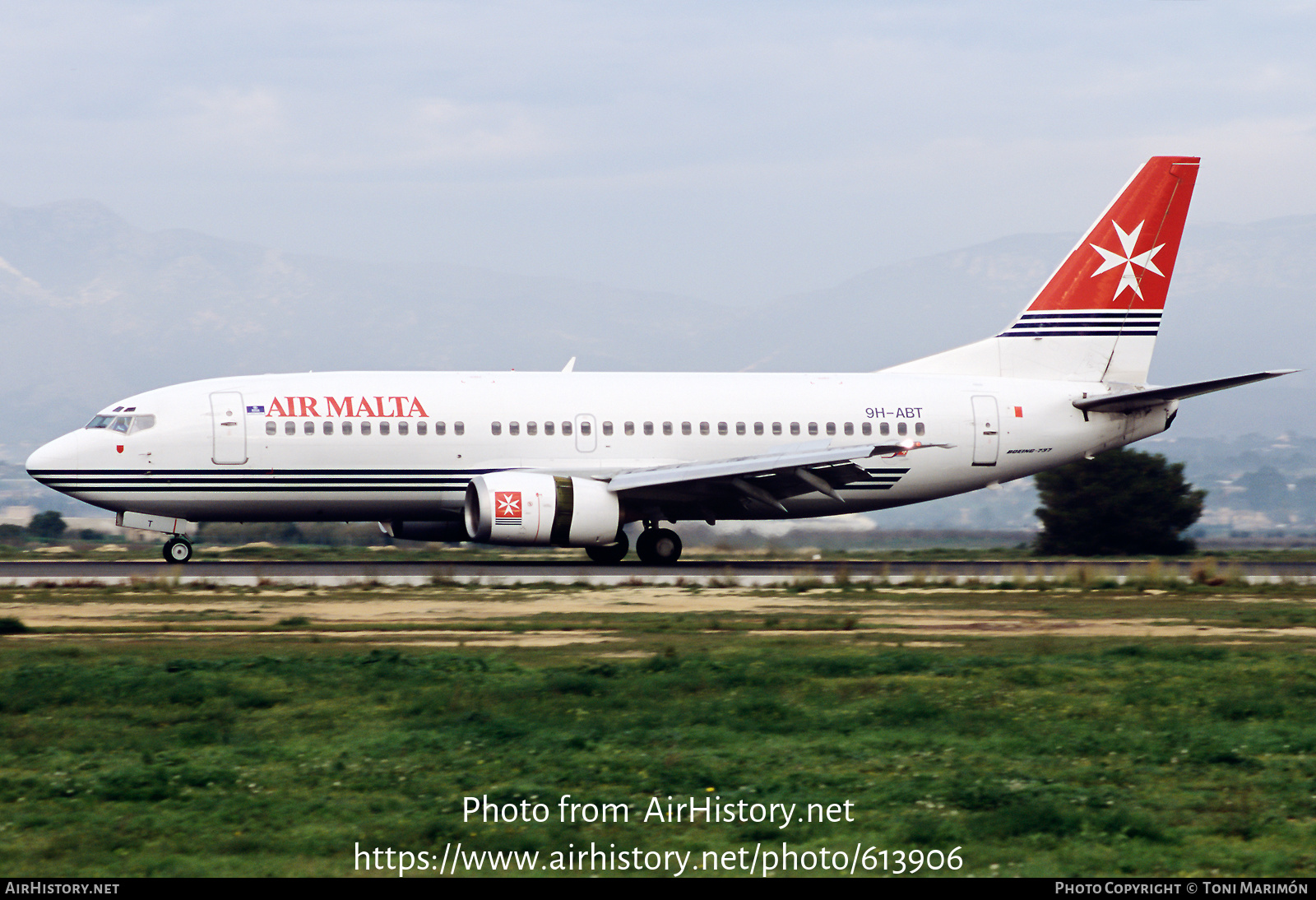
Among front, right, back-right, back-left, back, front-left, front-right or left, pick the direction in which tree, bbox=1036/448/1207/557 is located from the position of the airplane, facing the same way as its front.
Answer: back-right

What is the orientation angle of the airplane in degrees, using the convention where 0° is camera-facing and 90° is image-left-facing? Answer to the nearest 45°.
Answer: approximately 90°
